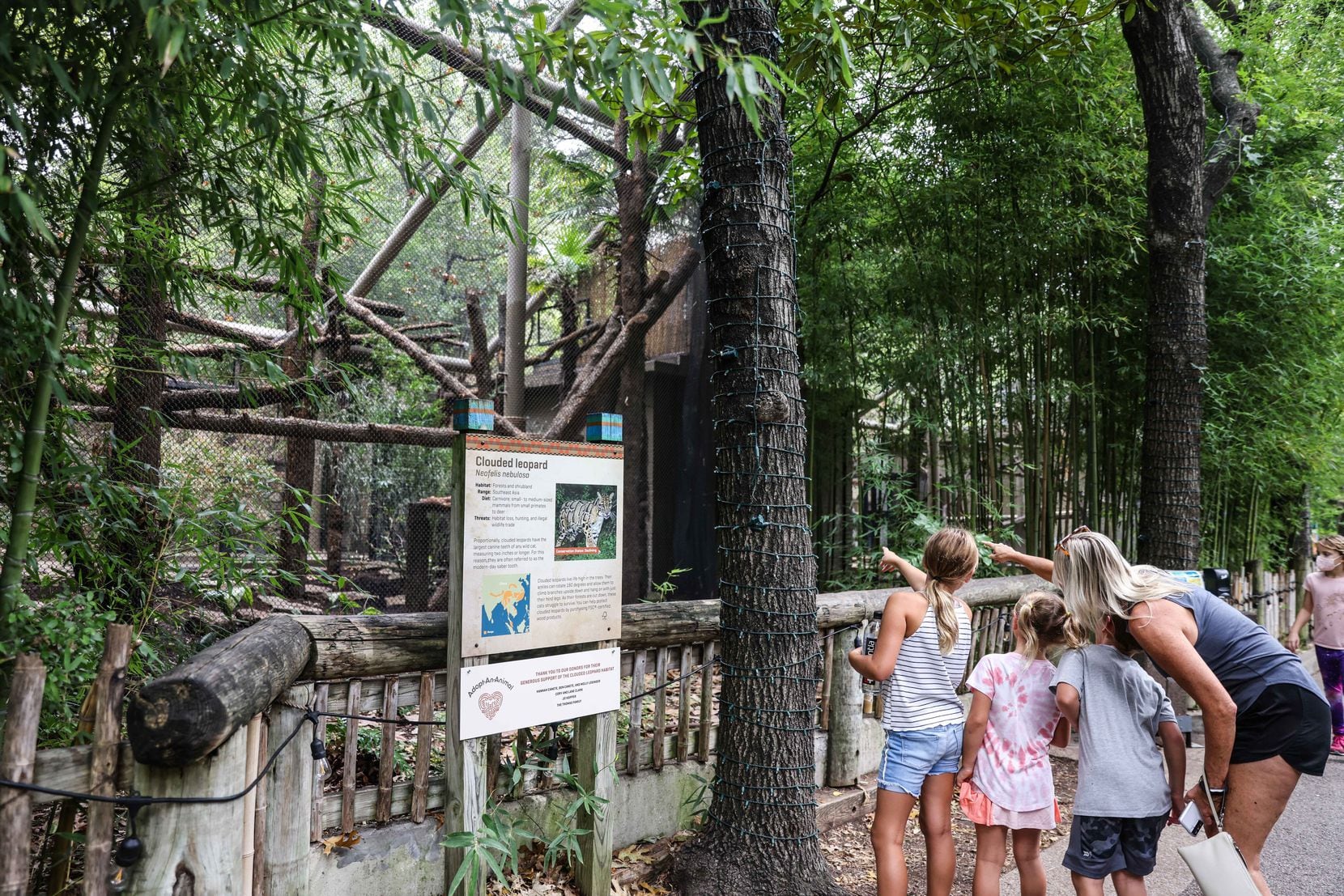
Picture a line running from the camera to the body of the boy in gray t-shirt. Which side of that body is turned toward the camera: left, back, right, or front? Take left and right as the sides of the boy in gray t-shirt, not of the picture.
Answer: back

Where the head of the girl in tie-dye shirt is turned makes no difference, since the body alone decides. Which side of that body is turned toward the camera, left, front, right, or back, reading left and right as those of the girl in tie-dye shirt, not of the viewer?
back

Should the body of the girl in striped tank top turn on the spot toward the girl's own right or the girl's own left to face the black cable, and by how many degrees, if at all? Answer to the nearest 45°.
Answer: approximately 90° to the girl's own left

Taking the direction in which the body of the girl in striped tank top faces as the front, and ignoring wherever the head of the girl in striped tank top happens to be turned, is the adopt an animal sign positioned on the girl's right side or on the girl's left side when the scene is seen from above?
on the girl's left side

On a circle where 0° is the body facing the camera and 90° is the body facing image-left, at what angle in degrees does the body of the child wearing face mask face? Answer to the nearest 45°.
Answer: approximately 0°

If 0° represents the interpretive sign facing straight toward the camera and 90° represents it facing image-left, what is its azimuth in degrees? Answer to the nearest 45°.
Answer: approximately 315°

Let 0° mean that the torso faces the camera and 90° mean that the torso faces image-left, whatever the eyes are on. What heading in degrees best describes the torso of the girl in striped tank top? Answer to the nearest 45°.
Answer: approximately 135°

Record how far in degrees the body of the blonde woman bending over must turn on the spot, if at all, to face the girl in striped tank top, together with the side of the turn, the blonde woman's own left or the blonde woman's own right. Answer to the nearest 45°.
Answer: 0° — they already face them

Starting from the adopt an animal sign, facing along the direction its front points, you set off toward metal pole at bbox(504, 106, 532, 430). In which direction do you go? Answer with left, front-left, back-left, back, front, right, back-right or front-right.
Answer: back-left

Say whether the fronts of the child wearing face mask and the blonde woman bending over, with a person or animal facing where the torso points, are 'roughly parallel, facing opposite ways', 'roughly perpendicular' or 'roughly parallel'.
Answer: roughly perpendicular
